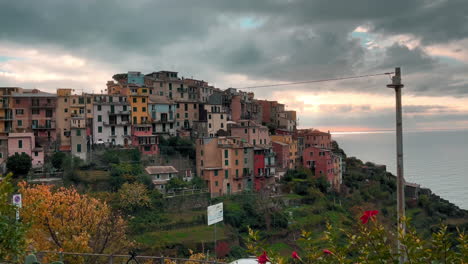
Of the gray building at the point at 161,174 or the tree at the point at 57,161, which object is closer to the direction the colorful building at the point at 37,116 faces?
the tree

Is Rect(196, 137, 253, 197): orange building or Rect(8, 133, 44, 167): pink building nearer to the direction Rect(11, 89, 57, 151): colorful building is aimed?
the pink building

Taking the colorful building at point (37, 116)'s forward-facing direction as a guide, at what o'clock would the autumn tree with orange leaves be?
The autumn tree with orange leaves is roughly at 12 o'clock from the colorful building.

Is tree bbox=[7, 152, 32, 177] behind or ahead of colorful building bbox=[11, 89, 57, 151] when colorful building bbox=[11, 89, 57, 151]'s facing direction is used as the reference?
ahead

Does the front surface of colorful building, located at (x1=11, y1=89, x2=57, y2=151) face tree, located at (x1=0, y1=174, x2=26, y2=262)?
yes

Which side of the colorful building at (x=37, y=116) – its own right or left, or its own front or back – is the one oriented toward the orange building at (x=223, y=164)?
left

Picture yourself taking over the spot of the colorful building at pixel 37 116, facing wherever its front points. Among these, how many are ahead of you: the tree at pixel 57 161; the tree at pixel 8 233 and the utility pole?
3

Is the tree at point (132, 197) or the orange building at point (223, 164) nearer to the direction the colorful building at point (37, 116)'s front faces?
the tree

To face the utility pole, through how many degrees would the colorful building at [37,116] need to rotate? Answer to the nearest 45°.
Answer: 0° — it already faces it

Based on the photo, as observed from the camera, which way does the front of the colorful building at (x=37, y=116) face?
facing the viewer

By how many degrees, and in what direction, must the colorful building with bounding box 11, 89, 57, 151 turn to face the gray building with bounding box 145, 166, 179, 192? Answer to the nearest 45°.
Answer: approximately 45° to its left

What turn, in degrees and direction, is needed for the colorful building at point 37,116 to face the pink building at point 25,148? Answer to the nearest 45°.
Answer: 0° — it already faces it
